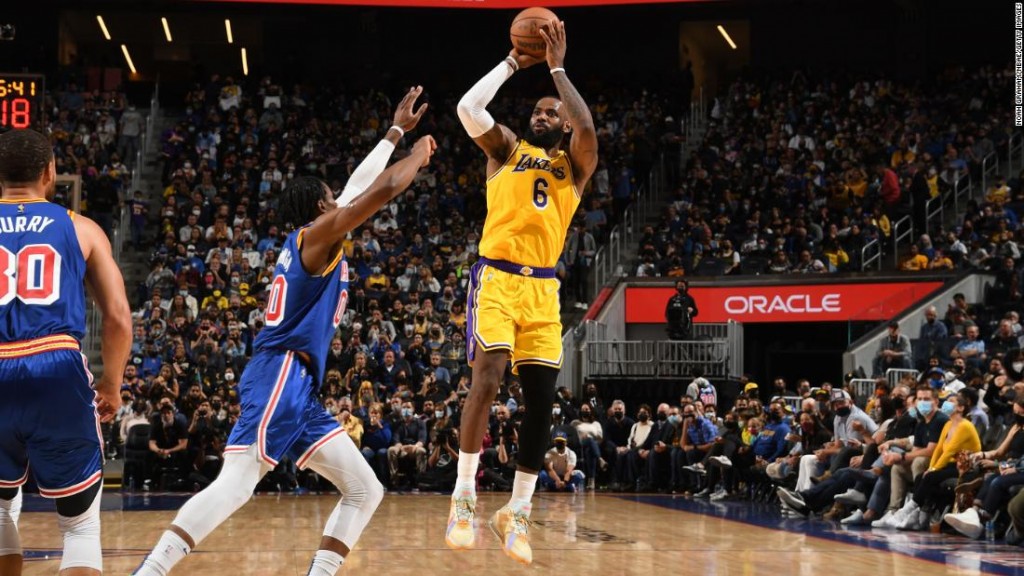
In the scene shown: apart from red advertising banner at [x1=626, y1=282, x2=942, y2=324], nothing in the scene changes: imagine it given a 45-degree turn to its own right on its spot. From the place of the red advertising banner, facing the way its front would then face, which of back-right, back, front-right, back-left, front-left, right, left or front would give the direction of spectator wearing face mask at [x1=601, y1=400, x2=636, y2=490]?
front

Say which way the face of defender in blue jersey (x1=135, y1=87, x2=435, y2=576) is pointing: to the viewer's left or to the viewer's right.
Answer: to the viewer's right

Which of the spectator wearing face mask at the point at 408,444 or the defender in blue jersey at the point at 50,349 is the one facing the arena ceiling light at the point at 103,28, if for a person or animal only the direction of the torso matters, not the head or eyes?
the defender in blue jersey

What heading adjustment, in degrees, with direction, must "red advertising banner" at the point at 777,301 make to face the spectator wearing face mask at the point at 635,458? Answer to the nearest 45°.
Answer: approximately 45° to its right

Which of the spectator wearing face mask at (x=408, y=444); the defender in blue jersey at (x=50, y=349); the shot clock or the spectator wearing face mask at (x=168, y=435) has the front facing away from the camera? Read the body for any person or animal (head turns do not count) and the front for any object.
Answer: the defender in blue jersey

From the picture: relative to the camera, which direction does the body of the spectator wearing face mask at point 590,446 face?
toward the camera

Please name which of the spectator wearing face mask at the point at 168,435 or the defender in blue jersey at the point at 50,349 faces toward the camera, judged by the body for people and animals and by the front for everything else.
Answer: the spectator wearing face mask

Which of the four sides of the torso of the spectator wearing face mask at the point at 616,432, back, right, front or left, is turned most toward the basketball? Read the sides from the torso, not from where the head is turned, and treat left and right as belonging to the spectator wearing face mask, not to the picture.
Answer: front

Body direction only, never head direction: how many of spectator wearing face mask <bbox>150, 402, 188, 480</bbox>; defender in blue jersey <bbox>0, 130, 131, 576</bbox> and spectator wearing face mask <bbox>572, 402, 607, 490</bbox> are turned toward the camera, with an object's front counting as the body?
2

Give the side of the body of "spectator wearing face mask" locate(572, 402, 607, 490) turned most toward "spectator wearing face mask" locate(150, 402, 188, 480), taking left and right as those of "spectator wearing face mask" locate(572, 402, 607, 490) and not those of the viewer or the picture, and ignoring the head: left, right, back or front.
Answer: right

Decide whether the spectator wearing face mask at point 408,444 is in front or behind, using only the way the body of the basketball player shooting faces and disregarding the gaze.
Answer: behind

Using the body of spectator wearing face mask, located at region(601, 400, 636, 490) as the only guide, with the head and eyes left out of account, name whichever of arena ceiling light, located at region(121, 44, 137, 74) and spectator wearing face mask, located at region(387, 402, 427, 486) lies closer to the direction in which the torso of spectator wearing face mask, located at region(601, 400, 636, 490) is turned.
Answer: the spectator wearing face mask

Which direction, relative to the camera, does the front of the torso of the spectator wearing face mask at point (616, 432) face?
toward the camera

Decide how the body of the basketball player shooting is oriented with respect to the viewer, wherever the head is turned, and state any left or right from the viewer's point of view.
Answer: facing the viewer

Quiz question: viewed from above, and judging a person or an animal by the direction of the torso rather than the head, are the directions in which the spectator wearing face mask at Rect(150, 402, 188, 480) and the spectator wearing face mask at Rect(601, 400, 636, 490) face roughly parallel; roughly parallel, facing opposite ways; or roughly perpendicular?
roughly parallel

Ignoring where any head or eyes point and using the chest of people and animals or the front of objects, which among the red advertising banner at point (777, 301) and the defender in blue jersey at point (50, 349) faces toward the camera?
the red advertising banner

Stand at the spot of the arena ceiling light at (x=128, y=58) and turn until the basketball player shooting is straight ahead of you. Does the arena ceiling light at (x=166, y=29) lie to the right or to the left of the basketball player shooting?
left
